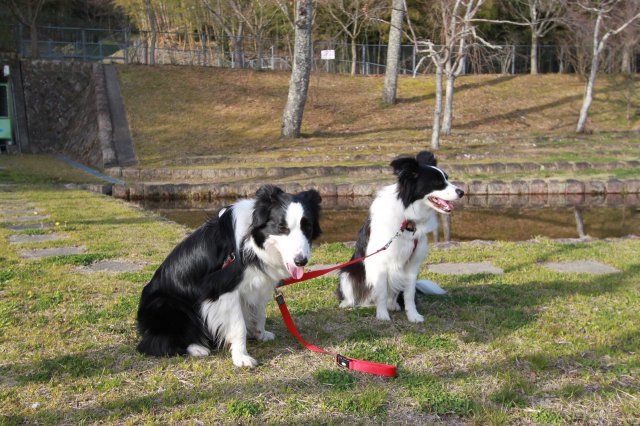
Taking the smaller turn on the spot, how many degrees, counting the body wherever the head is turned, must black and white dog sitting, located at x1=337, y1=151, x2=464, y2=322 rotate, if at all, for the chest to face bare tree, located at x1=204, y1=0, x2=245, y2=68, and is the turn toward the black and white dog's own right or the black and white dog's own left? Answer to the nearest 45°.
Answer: approximately 135° to the black and white dog's own left

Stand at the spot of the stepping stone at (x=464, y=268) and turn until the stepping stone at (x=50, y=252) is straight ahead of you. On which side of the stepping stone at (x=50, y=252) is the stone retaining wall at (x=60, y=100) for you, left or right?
right

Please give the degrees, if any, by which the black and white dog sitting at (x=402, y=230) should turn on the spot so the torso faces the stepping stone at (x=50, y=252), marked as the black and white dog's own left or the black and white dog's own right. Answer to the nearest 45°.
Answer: approximately 135° to the black and white dog's own right

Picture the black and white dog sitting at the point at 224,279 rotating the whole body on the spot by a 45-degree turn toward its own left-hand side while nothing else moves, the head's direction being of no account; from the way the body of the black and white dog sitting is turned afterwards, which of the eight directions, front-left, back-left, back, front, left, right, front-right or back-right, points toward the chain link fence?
left

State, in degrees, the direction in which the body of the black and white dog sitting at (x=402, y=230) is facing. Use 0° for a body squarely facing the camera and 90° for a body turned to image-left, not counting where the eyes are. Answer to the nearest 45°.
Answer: approximately 315°

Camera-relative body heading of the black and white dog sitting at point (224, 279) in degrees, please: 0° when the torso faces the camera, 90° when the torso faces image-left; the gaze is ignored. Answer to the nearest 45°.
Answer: approximately 315°

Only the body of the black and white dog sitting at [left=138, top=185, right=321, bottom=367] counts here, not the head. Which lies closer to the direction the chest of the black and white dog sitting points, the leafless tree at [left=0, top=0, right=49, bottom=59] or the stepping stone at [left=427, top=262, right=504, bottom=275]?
the stepping stone

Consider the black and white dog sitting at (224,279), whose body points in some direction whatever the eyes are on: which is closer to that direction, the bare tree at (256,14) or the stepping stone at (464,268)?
the stepping stone

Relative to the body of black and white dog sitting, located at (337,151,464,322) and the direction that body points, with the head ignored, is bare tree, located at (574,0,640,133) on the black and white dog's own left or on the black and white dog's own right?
on the black and white dog's own left

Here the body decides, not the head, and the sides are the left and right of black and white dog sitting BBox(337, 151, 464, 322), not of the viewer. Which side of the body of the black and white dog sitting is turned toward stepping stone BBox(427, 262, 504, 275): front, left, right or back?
left
